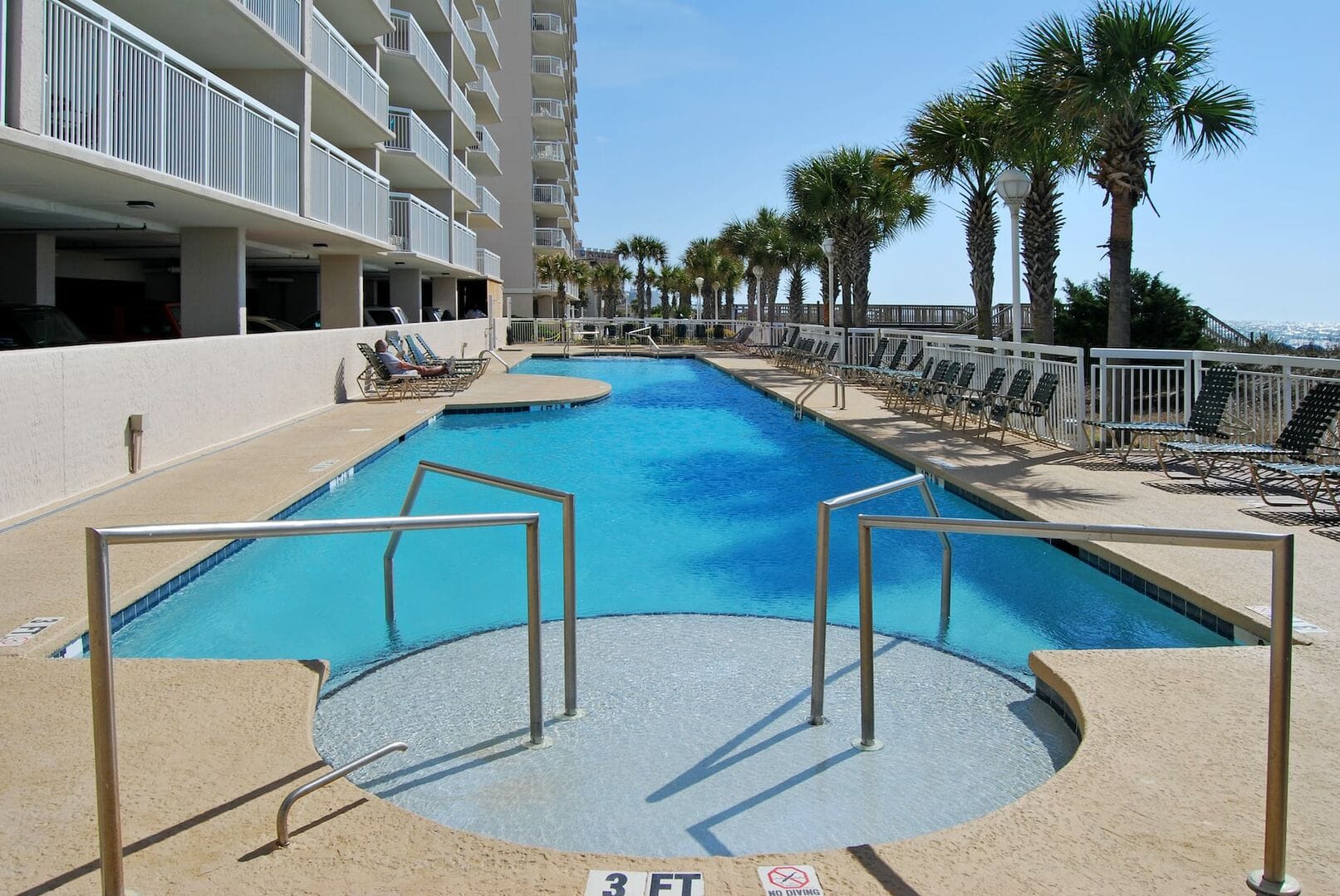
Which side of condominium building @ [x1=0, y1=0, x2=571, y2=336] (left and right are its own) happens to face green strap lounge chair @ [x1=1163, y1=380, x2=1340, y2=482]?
front

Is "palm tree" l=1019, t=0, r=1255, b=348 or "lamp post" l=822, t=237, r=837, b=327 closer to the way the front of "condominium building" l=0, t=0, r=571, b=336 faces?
the palm tree

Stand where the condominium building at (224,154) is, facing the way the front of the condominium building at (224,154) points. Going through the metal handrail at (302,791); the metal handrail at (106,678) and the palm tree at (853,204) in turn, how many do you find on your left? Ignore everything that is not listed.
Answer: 1

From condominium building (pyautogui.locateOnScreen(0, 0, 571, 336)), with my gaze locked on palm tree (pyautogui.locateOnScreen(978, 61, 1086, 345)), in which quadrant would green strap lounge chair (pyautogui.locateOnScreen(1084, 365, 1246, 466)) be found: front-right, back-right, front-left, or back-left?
front-right

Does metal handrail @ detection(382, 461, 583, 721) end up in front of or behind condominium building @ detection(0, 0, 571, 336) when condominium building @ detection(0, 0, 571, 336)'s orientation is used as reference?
in front

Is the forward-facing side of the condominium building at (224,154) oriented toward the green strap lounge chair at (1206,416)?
yes

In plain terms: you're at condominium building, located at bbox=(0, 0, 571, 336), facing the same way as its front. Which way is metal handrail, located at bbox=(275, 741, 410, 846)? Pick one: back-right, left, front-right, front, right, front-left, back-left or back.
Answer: front-right

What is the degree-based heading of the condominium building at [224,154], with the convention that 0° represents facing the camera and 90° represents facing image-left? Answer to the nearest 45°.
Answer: approximately 315°

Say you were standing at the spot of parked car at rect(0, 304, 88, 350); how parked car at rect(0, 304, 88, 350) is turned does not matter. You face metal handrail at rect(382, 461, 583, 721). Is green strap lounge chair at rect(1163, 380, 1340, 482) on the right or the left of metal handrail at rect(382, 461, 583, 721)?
left

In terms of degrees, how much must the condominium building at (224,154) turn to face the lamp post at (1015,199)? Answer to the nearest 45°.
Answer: approximately 45° to its left

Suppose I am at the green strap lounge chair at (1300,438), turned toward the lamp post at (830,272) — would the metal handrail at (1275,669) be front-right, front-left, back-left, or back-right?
back-left
